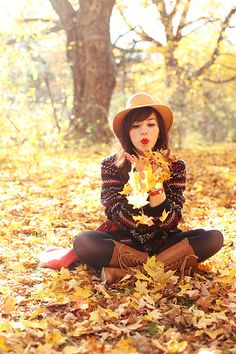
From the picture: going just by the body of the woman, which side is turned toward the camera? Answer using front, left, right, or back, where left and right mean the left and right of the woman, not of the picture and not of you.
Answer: front

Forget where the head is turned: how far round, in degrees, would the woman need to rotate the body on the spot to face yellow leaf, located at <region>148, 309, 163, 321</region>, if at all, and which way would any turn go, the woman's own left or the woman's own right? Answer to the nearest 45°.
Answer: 0° — they already face it

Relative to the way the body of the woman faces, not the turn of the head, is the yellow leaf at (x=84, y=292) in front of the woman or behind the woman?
in front

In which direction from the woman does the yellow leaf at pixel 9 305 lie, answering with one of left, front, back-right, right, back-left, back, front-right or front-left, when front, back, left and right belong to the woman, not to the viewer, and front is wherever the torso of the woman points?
front-right

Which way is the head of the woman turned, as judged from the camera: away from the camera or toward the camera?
toward the camera

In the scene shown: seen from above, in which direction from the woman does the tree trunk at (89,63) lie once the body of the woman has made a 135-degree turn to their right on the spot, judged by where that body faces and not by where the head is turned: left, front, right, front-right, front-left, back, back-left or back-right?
front-right

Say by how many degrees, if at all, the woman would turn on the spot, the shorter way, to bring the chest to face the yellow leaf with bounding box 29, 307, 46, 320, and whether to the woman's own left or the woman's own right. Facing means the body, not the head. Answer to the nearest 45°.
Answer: approximately 45° to the woman's own right

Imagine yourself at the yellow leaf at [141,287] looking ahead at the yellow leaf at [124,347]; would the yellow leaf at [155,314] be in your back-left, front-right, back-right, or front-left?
front-left

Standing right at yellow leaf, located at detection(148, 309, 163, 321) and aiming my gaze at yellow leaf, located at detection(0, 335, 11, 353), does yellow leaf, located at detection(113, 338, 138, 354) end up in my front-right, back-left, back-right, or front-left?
front-left
